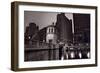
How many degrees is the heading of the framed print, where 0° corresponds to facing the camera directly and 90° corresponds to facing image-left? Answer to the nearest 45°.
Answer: approximately 315°
